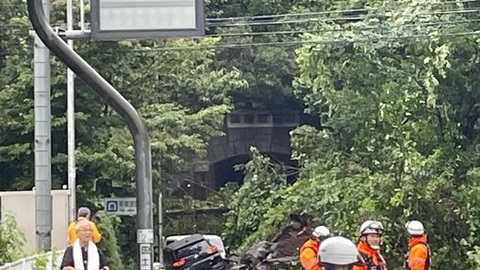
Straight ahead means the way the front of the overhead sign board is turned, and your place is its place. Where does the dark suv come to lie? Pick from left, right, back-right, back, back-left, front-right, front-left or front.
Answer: back

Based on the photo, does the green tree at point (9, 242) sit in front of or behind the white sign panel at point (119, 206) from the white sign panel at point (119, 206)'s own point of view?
in front

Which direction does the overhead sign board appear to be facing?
toward the camera

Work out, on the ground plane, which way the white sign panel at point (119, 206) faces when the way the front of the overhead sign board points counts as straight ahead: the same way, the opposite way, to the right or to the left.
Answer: the same way

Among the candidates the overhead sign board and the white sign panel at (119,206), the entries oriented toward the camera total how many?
2

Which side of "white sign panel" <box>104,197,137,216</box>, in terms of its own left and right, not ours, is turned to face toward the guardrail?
front

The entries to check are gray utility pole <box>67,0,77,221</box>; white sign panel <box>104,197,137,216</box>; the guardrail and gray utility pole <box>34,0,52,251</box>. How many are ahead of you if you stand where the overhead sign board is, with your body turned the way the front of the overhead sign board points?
0

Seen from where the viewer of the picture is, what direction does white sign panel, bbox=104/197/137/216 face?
facing the viewer

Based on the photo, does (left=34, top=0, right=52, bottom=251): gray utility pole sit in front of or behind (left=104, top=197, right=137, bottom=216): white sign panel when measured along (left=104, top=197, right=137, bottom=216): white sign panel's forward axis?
in front
